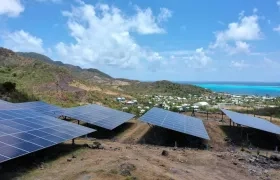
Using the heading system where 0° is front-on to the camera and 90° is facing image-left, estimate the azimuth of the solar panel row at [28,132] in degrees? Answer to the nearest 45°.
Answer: approximately 315°

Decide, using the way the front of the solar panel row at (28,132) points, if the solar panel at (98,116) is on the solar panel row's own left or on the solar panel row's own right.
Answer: on the solar panel row's own left

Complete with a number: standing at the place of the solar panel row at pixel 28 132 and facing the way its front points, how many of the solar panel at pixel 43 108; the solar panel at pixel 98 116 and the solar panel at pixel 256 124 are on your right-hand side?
0

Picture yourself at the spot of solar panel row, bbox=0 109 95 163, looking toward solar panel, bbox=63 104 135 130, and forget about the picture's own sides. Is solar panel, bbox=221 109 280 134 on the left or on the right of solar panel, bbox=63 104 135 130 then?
right

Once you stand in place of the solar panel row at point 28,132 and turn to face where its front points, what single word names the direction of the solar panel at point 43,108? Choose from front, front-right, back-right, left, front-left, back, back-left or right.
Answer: back-left

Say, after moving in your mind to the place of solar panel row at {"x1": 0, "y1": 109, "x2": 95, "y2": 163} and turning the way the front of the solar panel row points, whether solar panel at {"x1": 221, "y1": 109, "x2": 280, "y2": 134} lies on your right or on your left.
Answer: on your left
